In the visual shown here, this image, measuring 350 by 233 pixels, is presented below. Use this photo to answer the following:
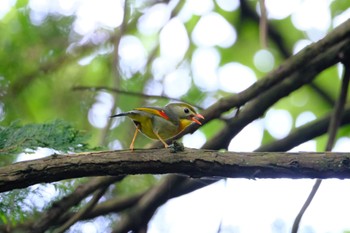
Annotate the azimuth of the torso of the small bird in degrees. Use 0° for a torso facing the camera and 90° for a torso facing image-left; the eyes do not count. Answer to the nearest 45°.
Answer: approximately 270°

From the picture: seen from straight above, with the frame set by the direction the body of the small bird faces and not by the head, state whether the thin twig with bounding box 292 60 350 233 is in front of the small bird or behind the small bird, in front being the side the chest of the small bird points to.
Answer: in front
